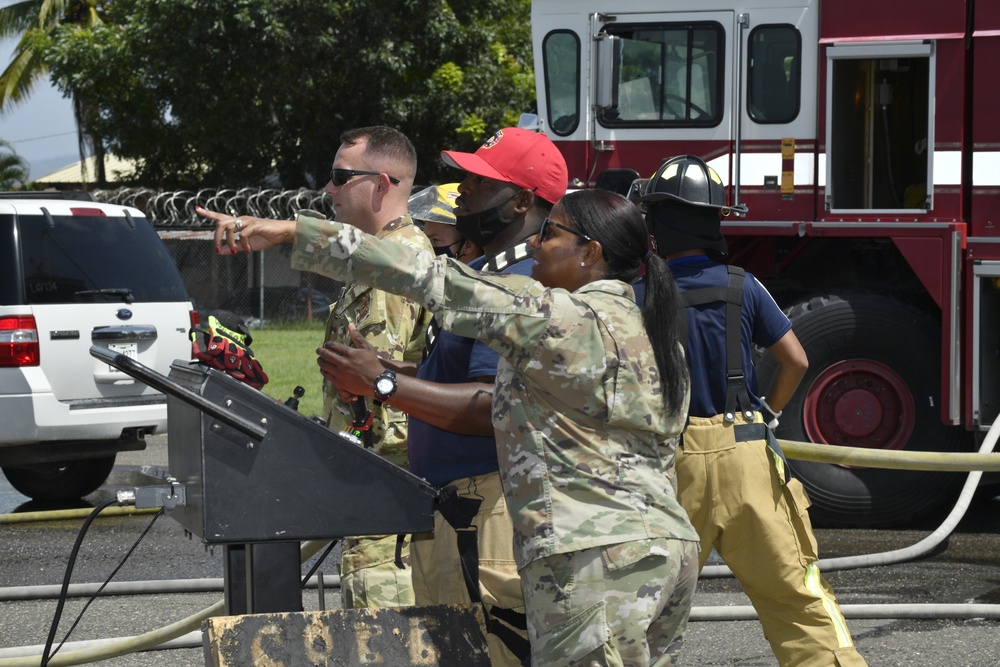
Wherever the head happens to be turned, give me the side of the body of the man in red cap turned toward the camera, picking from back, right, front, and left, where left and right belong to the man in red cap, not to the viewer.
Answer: left

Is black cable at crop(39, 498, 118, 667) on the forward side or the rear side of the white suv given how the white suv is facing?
on the rear side

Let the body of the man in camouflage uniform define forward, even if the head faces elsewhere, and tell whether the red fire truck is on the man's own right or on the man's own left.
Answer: on the man's own right

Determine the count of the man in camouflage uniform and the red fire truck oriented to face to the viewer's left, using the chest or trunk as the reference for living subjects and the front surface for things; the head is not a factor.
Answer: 2

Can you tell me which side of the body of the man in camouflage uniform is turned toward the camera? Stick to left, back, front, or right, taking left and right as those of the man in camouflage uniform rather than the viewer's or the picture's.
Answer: left

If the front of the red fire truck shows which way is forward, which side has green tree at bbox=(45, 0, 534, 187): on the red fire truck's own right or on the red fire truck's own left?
on the red fire truck's own right

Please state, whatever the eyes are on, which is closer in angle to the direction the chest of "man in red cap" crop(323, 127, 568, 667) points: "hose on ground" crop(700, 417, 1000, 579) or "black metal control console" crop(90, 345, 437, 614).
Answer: the black metal control console

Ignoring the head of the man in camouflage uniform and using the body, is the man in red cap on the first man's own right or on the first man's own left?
on the first man's own left

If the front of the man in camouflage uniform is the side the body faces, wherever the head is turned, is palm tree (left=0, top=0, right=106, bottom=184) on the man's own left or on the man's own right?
on the man's own right

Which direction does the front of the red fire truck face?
to the viewer's left

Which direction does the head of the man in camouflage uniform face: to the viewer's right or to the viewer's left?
to the viewer's left

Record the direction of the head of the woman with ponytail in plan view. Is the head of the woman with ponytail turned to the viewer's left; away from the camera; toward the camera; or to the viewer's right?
to the viewer's left

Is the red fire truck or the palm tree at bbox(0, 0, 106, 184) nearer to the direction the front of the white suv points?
the palm tree

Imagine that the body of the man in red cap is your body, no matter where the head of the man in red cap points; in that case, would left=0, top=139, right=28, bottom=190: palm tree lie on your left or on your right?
on your right
